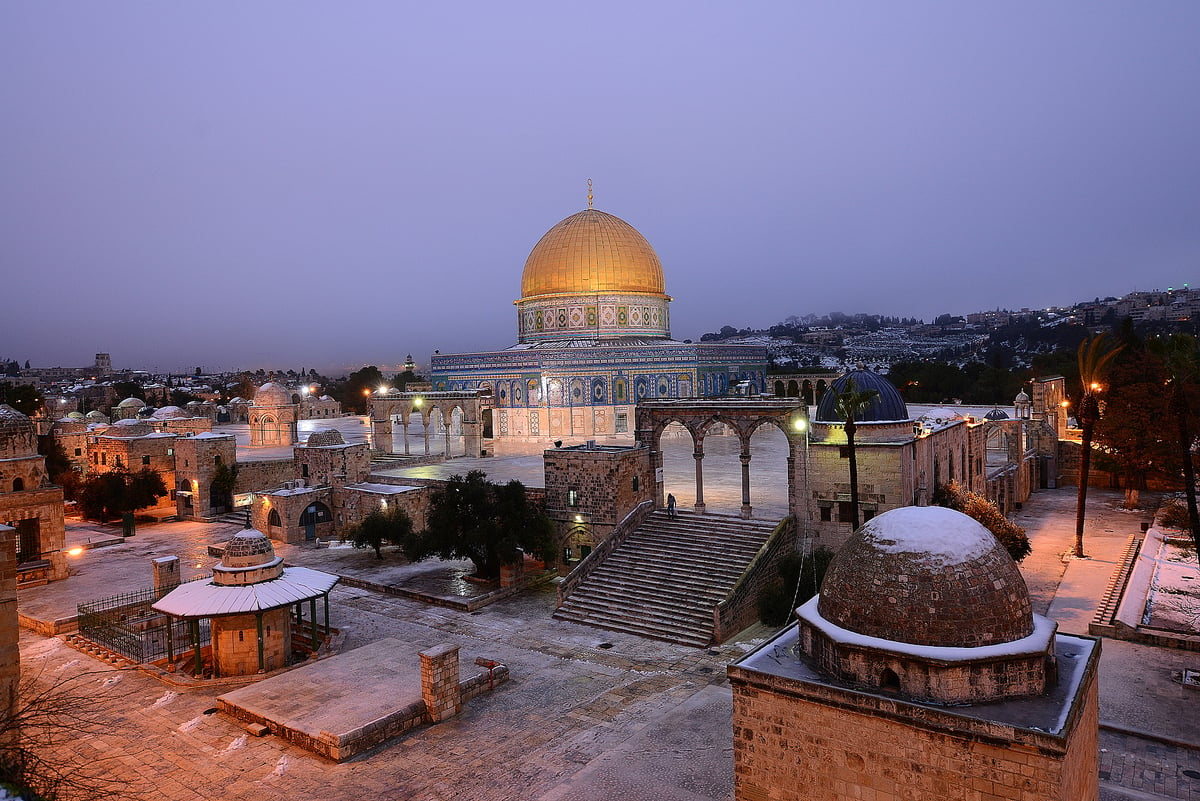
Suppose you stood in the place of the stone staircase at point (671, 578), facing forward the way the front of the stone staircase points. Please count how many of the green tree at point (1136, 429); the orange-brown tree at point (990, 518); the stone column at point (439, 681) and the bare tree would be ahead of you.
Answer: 2

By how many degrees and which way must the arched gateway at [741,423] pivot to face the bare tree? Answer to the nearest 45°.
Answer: approximately 45° to its right

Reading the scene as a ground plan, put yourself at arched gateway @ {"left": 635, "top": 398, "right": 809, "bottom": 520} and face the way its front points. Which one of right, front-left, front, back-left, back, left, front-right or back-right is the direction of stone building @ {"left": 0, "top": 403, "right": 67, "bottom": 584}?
right

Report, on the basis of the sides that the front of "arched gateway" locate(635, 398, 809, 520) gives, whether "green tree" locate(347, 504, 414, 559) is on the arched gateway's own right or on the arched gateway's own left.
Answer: on the arched gateway's own right

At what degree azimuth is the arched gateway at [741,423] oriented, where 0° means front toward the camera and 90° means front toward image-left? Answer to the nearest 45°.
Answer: approximately 0°

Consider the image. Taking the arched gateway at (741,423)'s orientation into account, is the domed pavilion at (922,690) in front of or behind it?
in front

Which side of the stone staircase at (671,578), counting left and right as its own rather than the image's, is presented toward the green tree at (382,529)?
right

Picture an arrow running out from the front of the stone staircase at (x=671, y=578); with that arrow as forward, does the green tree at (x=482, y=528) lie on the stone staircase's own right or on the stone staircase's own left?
on the stone staircase's own right

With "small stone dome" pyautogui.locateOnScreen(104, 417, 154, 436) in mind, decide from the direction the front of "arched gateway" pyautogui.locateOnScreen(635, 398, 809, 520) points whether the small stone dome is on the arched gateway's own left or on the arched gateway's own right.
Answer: on the arched gateway's own right

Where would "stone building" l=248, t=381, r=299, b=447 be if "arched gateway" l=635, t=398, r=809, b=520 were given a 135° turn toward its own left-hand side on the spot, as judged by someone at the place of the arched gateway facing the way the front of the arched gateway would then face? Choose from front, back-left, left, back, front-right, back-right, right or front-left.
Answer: left

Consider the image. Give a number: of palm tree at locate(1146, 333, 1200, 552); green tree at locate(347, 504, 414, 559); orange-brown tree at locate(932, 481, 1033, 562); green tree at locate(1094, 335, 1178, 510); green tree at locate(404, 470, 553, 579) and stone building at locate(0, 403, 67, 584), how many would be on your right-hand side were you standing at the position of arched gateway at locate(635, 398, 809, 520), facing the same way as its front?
3

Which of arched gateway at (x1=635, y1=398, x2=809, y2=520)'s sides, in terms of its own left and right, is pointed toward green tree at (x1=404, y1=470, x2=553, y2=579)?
right

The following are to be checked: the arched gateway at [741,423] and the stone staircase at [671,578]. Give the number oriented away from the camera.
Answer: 0

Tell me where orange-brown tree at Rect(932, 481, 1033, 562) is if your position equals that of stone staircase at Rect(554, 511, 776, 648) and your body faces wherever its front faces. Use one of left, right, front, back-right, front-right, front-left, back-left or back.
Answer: back-left

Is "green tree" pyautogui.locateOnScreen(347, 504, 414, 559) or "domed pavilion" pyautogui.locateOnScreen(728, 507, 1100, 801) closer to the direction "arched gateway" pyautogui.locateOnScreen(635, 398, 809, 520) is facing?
the domed pavilion

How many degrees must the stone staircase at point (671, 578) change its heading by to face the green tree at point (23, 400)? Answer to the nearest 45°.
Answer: approximately 90° to its right
